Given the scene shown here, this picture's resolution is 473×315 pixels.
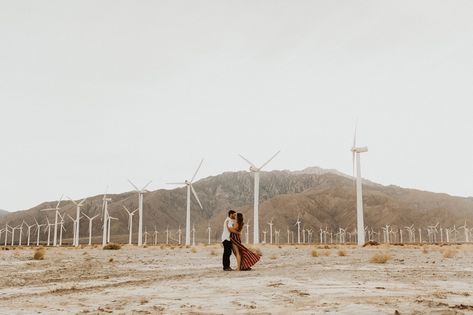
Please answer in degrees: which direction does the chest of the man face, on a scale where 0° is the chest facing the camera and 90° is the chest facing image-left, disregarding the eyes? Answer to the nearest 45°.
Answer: approximately 270°

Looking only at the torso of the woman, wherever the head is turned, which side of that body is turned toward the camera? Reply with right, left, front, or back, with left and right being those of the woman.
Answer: left

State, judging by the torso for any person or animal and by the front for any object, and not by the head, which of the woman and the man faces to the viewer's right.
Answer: the man

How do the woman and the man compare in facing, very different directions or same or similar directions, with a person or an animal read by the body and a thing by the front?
very different directions

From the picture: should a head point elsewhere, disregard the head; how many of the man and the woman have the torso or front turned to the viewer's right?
1
